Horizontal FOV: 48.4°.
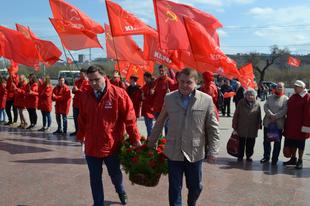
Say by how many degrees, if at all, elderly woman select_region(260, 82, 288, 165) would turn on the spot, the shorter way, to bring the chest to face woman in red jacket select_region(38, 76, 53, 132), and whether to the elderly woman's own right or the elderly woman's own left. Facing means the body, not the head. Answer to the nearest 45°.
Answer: approximately 45° to the elderly woman's own right

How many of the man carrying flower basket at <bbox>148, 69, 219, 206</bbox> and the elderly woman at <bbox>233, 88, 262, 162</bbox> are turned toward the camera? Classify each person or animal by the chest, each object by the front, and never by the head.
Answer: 2

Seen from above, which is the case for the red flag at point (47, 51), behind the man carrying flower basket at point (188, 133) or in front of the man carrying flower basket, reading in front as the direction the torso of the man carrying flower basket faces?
behind

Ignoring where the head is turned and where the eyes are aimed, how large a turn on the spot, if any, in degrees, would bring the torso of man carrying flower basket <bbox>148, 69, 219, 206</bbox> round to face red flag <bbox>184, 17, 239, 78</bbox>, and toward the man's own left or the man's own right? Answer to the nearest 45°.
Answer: approximately 180°

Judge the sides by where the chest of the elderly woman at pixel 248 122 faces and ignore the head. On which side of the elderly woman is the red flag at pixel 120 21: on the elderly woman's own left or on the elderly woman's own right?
on the elderly woman's own right

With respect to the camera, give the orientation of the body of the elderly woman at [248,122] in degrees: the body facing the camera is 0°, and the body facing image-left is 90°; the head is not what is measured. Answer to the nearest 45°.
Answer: approximately 0°
